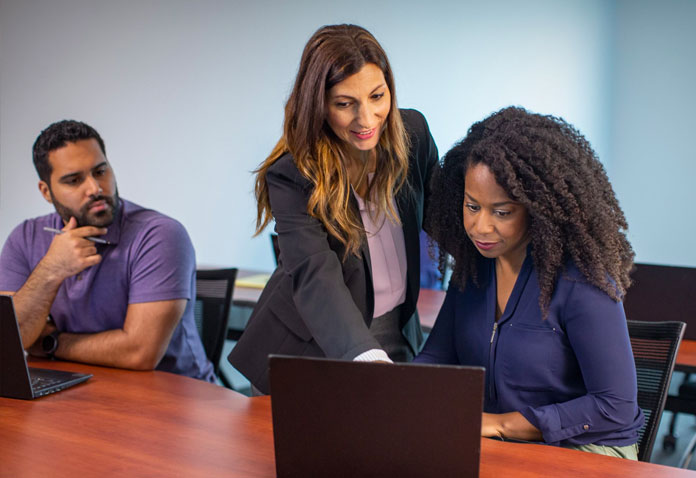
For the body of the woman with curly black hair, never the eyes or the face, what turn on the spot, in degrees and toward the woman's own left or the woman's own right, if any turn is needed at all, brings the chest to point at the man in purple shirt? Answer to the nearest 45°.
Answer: approximately 45° to the woman's own right

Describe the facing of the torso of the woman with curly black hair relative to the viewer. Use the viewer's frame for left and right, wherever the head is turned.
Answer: facing the viewer and to the left of the viewer

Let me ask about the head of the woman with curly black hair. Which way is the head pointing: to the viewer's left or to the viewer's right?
to the viewer's left

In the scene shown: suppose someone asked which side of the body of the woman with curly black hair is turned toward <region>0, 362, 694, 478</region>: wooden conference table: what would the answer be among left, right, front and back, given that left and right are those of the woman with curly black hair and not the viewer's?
front

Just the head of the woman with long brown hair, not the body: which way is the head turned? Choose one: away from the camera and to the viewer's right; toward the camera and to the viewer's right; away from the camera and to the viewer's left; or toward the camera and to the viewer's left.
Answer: toward the camera and to the viewer's right

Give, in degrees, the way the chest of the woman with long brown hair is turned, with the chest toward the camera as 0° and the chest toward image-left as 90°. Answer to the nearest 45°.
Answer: approximately 315°

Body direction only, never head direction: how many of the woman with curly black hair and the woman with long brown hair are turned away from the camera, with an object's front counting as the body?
0
